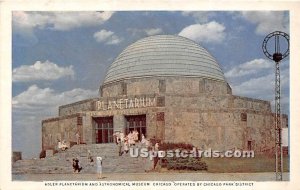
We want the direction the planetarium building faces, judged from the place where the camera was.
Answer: facing the viewer and to the left of the viewer

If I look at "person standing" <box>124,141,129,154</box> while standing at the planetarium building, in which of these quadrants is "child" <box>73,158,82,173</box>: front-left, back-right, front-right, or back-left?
front-right

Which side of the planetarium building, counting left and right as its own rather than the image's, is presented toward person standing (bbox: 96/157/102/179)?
front

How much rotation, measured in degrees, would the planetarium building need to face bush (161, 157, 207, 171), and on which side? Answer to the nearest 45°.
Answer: approximately 45° to its left
